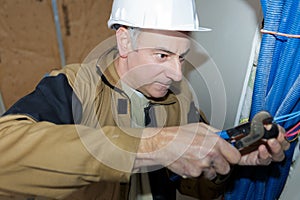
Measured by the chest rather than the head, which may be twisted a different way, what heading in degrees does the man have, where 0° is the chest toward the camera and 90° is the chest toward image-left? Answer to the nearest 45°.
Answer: approximately 315°
